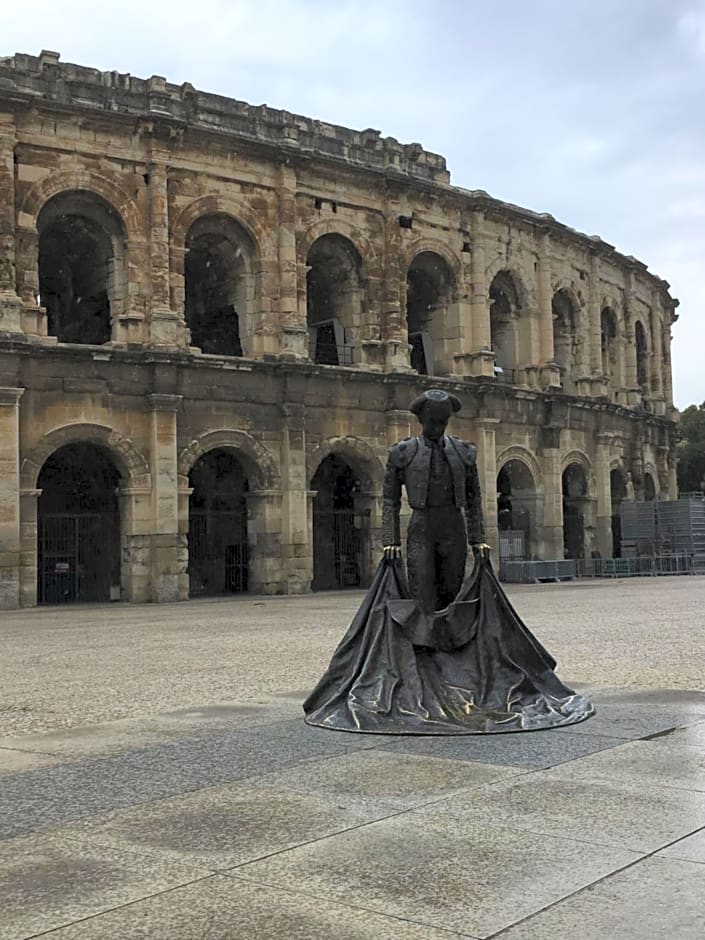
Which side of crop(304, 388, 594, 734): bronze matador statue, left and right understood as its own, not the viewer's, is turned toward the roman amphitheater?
back

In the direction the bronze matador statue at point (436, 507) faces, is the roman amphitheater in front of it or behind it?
behind

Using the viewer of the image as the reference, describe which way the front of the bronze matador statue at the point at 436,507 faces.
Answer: facing the viewer
